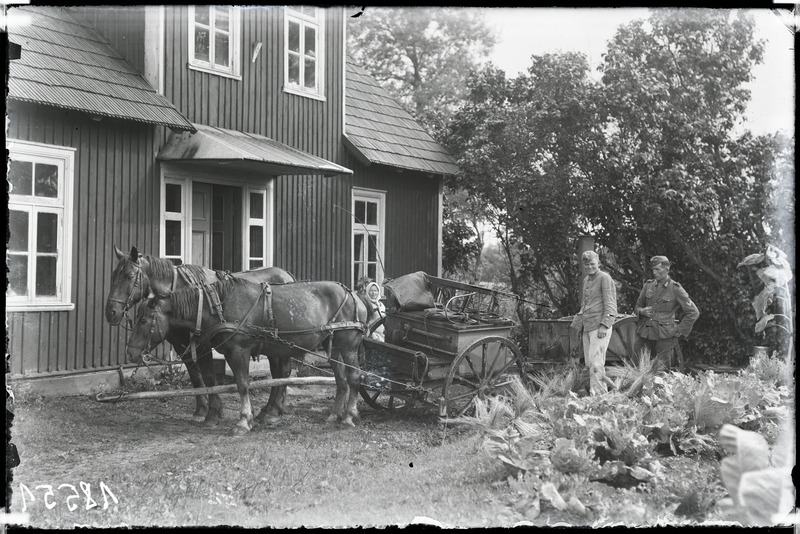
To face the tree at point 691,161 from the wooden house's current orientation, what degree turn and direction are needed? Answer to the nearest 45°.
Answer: approximately 45° to its left

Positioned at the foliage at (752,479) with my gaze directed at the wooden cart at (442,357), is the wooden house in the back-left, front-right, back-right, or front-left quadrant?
front-left

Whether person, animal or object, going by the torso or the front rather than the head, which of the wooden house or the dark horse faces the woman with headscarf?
the wooden house

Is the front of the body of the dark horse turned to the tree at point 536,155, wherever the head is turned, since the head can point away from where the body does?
no

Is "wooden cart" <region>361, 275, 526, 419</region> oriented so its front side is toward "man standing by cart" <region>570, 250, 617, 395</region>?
no

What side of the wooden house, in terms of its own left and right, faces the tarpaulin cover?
front

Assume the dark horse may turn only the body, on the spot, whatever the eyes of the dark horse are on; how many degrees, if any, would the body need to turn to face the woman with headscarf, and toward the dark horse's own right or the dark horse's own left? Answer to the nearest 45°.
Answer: approximately 135° to the dark horse's own right

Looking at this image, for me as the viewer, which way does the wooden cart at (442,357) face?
facing the viewer and to the left of the viewer

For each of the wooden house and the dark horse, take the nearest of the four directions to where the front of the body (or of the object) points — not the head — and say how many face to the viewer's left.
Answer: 1

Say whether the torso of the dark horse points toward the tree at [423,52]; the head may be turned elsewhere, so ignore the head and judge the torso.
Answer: no

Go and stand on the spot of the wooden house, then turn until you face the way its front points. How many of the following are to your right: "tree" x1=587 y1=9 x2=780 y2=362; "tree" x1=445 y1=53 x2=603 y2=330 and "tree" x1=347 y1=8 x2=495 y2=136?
0

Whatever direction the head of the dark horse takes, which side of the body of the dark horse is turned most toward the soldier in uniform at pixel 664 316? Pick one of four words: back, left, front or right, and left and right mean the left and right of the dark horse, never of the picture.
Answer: back

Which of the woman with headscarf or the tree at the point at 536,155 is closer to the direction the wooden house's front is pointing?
the woman with headscarf

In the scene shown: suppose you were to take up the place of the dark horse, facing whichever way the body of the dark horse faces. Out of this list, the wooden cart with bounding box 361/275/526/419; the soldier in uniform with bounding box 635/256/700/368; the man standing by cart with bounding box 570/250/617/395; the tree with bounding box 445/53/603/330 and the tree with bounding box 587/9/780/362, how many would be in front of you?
0

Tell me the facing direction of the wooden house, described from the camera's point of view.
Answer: facing the viewer and to the right of the viewer

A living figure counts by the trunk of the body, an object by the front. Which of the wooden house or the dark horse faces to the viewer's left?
the dark horse

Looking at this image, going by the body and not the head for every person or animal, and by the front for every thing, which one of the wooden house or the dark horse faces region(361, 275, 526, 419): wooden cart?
the wooden house

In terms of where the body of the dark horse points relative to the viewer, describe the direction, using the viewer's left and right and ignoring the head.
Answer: facing to the left of the viewer

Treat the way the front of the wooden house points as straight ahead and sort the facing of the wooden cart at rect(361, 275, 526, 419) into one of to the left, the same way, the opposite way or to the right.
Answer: to the right

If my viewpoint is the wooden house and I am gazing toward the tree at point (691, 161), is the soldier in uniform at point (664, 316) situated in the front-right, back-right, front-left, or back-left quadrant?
front-right
